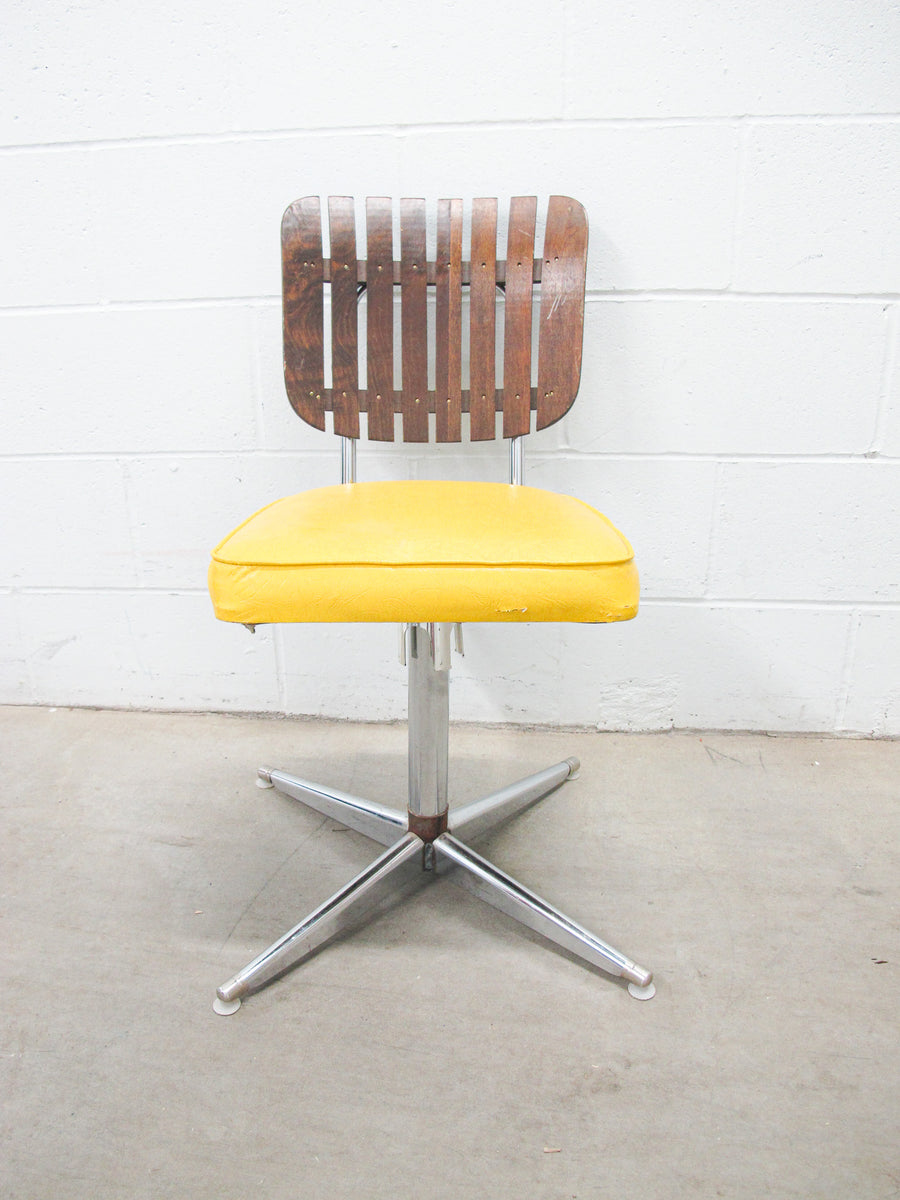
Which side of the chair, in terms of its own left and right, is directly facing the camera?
front
